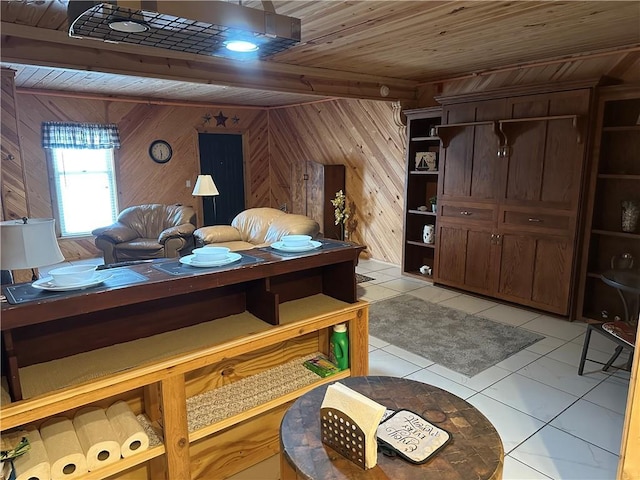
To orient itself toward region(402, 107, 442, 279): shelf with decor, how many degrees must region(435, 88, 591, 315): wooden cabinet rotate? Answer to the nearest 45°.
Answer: approximately 90° to its right

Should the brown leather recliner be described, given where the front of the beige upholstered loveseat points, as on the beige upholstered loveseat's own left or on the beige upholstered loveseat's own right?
on the beige upholstered loveseat's own right

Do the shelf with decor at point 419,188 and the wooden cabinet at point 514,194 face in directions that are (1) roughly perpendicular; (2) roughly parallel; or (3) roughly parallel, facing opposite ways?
roughly parallel

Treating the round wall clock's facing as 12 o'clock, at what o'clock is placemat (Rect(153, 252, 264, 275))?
The placemat is roughly at 12 o'clock from the round wall clock.

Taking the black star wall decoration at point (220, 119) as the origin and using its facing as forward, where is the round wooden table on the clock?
The round wooden table is roughly at 12 o'clock from the black star wall decoration.

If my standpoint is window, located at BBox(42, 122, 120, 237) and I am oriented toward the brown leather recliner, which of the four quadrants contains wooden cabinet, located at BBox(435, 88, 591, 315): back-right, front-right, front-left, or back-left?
front-left

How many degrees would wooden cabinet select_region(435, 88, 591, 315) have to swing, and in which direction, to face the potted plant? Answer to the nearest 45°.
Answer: approximately 90° to its right

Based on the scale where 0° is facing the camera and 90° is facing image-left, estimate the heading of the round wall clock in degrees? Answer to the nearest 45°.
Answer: approximately 0°

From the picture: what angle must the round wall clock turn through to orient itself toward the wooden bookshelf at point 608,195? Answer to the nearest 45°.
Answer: approximately 45° to its left

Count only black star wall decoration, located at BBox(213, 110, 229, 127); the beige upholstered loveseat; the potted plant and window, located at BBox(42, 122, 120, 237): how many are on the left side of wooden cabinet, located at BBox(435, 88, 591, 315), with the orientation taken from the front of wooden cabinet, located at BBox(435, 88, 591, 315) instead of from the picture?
0

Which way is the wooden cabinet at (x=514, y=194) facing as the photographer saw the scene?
facing the viewer and to the left of the viewer

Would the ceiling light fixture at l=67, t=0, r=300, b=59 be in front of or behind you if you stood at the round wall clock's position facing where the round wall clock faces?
in front

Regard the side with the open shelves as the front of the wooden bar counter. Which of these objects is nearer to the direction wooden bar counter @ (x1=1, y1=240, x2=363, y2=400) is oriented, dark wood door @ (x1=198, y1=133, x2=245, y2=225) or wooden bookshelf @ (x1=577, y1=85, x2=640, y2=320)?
the wooden bookshelf

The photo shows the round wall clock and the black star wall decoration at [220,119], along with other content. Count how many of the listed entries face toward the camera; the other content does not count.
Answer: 2

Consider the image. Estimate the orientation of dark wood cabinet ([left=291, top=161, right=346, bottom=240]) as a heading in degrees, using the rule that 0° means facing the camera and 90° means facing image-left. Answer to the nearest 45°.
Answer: approximately 45°

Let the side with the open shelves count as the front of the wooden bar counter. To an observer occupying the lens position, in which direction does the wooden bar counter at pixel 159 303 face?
facing the viewer and to the right of the viewer

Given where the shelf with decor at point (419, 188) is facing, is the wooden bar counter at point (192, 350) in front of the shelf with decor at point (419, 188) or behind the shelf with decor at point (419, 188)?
in front

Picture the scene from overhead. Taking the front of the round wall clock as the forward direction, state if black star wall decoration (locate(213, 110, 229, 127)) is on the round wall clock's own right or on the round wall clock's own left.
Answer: on the round wall clock's own left

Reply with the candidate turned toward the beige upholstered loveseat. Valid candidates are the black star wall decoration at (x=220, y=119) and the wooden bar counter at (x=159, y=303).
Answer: the black star wall decoration
